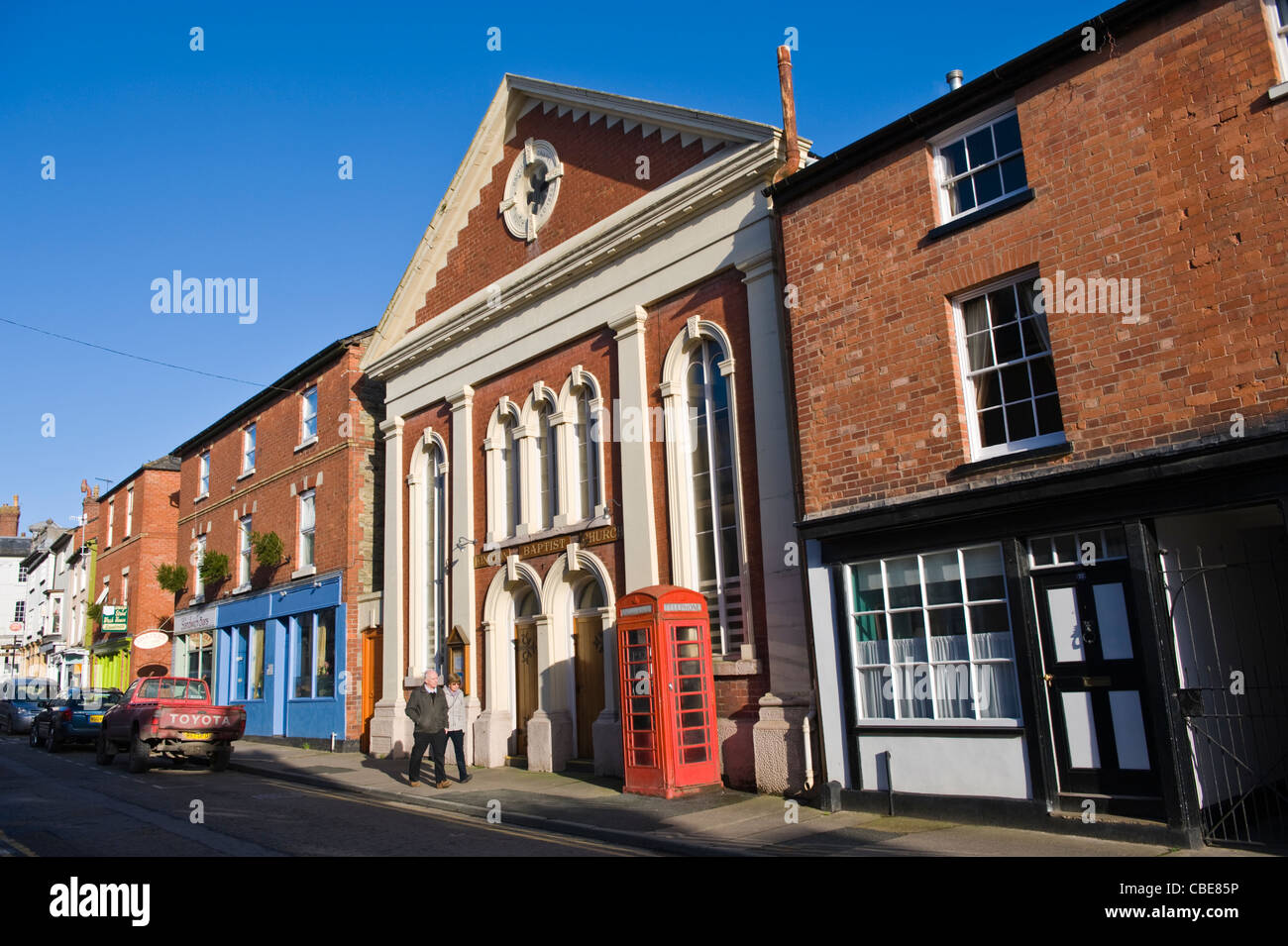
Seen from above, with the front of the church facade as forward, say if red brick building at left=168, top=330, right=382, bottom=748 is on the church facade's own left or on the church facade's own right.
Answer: on the church facade's own right

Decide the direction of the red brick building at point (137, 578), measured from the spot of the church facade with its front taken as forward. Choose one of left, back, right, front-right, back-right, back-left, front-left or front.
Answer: right

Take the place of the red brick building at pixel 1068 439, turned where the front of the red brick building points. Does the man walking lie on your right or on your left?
on your right

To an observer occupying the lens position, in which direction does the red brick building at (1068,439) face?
facing the viewer and to the left of the viewer

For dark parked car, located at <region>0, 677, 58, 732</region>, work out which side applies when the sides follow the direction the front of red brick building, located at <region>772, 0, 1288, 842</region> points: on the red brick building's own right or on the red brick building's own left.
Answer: on the red brick building's own right

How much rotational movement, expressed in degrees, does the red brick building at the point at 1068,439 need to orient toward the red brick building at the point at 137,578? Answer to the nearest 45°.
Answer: approximately 90° to its right

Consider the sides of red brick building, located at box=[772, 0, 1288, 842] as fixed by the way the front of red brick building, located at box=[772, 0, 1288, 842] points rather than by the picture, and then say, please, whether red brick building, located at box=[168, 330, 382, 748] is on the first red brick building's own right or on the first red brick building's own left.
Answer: on the first red brick building's own right

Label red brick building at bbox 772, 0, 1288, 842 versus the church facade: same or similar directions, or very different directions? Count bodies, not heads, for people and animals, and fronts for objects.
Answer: same or similar directions

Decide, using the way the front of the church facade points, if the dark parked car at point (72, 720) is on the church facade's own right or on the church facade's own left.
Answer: on the church facade's own right

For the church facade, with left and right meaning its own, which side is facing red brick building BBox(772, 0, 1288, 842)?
left

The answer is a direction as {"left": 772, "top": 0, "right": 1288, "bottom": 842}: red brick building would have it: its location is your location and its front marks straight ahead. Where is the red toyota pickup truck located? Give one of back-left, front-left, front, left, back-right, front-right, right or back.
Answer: front-right

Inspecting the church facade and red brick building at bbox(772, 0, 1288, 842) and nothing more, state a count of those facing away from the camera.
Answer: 0

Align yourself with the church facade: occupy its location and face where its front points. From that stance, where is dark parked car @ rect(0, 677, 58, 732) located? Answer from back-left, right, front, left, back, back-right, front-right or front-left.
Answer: right

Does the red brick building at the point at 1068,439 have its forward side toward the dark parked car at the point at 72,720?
no
